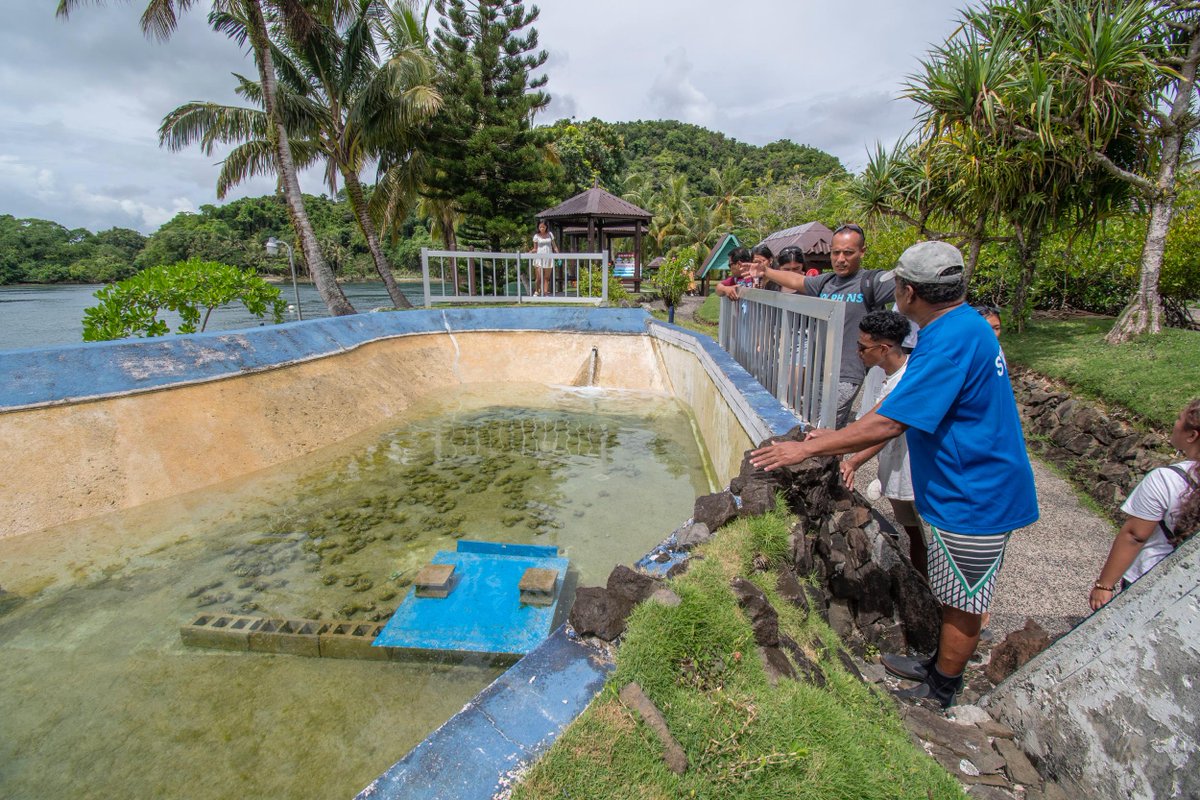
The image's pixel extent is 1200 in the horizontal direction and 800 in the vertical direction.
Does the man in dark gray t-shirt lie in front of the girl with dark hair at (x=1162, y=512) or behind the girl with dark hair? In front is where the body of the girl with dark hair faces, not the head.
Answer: in front

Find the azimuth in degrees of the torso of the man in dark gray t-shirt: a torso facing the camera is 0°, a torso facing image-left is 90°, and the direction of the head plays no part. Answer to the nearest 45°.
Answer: approximately 45°

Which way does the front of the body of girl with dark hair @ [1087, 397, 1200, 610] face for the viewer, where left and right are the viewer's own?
facing away from the viewer and to the left of the viewer

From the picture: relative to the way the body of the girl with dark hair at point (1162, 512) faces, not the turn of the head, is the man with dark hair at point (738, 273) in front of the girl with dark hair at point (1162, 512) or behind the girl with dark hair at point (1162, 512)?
in front

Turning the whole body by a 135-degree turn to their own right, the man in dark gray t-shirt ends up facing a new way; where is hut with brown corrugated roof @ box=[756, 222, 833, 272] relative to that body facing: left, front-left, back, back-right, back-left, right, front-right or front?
front

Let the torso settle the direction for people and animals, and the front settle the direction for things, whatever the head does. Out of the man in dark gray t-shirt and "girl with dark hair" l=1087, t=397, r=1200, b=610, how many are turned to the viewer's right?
0

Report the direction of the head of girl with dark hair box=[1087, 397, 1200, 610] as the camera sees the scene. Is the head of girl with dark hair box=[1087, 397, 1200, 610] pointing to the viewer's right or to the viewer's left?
to the viewer's left

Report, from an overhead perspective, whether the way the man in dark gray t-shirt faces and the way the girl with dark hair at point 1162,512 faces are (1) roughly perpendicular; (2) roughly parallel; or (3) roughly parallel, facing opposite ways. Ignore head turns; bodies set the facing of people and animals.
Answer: roughly perpendicular

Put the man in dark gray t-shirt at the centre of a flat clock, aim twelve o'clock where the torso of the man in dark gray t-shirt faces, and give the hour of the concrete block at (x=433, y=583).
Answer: The concrete block is roughly at 12 o'clock from the man in dark gray t-shirt.

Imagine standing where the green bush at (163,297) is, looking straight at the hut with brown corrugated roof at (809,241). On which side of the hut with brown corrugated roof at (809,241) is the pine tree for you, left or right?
left

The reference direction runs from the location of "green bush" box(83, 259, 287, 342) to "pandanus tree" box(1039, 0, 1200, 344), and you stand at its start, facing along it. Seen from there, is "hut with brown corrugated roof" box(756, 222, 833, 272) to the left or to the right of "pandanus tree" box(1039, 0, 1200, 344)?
left
